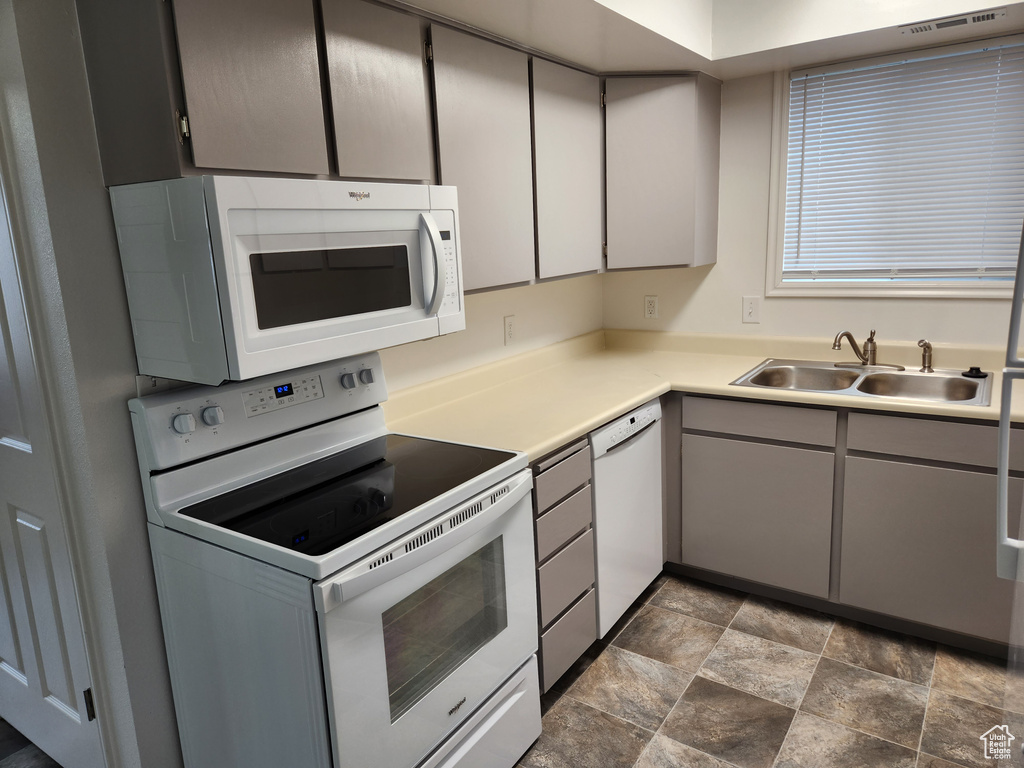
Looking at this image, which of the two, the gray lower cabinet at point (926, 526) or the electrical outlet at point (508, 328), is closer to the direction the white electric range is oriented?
the gray lower cabinet

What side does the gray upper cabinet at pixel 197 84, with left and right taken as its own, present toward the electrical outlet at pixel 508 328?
left

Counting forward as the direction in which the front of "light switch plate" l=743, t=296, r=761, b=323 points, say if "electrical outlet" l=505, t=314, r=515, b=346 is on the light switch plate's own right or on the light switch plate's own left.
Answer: on the light switch plate's own right

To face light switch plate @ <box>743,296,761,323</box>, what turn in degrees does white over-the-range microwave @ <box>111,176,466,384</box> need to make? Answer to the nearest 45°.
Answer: approximately 90° to its left

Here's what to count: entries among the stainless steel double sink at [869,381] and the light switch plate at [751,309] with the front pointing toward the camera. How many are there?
2

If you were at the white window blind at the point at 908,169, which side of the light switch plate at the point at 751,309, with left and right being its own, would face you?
left

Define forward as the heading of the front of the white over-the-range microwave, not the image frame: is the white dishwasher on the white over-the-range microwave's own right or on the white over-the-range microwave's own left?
on the white over-the-range microwave's own left

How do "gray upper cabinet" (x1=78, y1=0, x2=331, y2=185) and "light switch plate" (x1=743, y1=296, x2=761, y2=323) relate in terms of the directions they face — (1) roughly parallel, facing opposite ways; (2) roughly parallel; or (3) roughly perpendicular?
roughly perpendicular

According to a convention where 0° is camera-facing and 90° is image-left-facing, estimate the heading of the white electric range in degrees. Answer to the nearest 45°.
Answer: approximately 315°

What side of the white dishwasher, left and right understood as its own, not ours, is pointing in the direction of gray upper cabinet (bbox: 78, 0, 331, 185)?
right

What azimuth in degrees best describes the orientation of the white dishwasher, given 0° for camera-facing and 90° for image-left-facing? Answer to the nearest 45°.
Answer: approximately 315°
